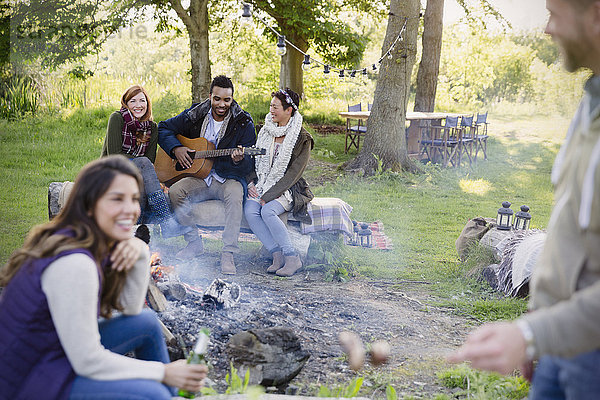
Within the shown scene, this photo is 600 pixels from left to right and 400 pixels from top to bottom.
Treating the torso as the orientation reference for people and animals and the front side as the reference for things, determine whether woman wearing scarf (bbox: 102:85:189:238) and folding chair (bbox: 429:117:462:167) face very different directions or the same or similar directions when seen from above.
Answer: very different directions

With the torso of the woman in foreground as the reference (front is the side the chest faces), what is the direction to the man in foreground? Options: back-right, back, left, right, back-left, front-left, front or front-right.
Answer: front-right

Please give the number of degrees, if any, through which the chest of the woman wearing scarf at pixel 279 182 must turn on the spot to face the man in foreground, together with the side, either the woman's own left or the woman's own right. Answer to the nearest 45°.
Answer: approximately 45° to the woman's own left

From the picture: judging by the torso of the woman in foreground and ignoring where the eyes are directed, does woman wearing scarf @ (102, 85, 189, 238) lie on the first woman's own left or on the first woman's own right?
on the first woman's own left

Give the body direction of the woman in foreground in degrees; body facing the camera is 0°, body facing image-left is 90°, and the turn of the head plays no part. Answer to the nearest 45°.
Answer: approximately 270°

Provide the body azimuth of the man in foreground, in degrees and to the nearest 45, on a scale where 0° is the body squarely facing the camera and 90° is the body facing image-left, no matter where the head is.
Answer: approximately 90°

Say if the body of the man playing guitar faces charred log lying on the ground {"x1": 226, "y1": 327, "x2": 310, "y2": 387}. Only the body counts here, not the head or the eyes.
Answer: yes

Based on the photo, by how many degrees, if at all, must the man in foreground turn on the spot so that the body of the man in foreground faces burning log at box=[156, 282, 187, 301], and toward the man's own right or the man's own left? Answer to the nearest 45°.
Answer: approximately 45° to the man's own right

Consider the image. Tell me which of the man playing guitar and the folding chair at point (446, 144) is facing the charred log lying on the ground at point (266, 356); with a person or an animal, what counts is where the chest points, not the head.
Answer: the man playing guitar

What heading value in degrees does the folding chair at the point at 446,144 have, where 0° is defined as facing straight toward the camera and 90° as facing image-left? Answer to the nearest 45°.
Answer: approximately 135°
